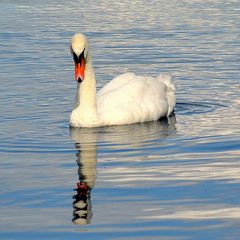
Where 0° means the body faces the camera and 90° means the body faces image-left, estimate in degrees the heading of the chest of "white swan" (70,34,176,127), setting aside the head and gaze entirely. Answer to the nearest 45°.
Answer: approximately 45°
